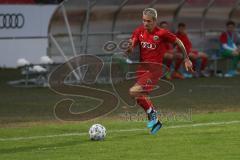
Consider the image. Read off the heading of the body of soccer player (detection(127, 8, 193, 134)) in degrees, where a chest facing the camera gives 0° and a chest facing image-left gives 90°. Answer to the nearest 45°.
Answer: approximately 45°

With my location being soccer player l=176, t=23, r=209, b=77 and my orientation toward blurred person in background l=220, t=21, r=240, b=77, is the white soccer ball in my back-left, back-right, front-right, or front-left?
back-right

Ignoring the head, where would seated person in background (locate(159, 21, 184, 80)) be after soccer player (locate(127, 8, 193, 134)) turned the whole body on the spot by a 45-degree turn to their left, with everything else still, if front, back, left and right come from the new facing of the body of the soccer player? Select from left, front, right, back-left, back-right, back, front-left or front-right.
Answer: back

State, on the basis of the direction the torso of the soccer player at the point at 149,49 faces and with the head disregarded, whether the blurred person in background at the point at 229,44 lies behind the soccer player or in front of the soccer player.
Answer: behind
